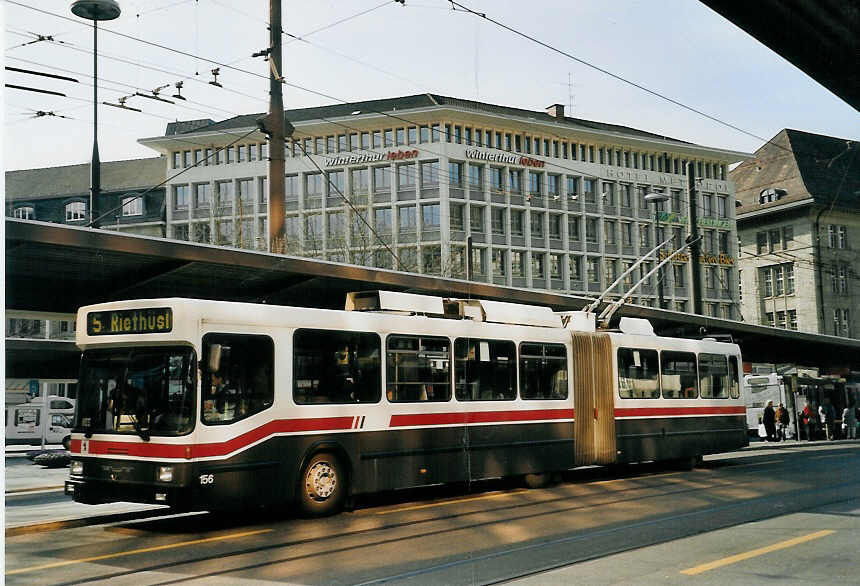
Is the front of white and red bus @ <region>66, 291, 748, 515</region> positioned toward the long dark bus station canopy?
no

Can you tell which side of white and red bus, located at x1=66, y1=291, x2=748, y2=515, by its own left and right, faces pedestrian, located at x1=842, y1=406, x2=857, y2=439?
back

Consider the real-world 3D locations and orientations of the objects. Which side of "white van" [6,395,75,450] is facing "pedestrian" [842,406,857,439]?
front

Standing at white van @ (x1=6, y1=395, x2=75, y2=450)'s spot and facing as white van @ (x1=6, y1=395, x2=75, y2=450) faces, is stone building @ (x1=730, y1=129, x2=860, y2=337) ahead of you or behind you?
ahead

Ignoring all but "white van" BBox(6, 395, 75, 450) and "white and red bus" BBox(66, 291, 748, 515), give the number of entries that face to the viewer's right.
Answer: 1

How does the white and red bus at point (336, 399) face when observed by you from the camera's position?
facing the viewer and to the left of the viewer

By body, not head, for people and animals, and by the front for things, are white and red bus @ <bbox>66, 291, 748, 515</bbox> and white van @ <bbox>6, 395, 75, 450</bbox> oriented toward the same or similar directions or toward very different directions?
very different directions

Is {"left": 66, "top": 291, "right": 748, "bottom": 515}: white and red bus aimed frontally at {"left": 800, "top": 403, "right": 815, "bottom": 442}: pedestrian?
no

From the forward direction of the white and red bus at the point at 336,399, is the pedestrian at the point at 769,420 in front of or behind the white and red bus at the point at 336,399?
behind

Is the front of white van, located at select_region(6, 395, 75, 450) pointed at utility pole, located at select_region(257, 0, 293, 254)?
no

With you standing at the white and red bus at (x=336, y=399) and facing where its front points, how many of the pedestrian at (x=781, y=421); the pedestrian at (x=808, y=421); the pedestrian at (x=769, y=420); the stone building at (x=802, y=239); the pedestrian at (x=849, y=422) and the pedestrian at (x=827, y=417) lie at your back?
6

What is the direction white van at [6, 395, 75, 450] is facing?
to the viewer's right
